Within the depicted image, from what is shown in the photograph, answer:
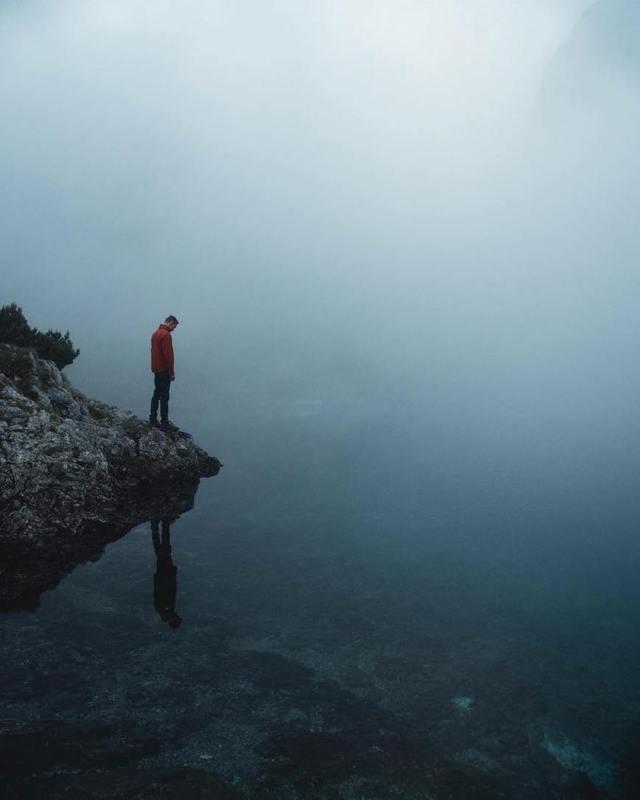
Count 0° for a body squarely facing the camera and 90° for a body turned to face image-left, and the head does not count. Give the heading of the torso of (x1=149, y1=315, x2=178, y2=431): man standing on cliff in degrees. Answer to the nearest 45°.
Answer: approximately 270°

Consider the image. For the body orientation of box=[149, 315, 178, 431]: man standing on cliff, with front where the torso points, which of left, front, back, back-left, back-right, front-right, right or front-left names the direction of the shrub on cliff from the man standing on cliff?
back-left

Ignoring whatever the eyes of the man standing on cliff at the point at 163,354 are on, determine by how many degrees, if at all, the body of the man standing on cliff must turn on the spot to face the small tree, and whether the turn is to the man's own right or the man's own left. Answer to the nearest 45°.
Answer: approximately 135° to the man's own left
